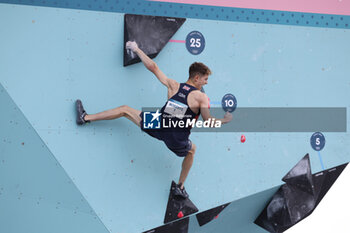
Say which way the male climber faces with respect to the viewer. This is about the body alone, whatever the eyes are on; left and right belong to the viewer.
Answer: facing away from the viewer and to the right of the viewer

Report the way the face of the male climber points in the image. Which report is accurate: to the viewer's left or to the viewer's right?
to the viewer's right
